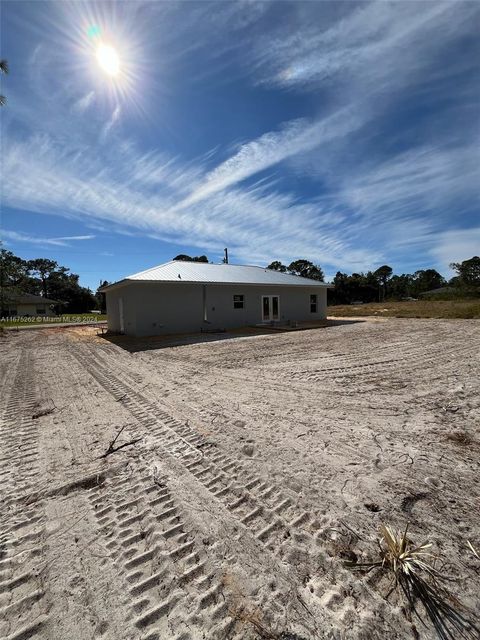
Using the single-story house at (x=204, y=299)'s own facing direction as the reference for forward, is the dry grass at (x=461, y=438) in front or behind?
behind

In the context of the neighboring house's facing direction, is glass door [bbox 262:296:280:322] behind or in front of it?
in front

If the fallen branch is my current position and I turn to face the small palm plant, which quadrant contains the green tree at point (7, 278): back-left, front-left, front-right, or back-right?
back-left

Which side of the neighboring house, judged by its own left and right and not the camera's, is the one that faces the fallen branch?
front
